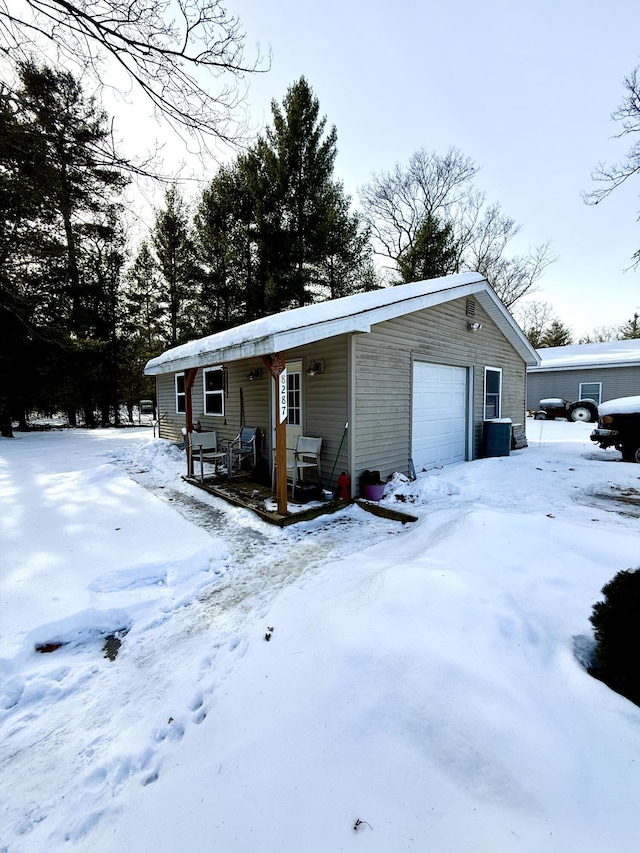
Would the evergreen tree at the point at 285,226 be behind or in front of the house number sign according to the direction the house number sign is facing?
behind

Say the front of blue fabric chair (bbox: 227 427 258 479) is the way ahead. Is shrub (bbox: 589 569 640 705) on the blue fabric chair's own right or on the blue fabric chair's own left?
on the blue fabric chair's own left

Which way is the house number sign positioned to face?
toward the camera

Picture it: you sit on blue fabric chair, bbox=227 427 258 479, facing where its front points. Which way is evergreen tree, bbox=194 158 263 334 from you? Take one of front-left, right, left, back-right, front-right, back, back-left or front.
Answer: back-right

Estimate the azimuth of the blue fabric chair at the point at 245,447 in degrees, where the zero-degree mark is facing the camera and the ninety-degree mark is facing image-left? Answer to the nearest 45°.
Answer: approximately 45°

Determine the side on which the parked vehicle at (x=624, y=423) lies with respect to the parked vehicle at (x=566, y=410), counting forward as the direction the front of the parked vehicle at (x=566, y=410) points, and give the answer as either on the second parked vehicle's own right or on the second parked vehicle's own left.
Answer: on the second parked vehicle's own left

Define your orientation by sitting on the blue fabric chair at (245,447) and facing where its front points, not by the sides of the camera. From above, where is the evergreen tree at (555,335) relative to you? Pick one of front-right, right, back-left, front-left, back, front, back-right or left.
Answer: back

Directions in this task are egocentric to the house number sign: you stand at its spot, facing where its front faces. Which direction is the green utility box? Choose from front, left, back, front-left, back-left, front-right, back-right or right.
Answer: back-left

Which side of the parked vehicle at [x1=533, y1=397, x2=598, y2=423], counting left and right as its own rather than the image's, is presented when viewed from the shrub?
left

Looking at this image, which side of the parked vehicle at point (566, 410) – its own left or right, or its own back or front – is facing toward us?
left

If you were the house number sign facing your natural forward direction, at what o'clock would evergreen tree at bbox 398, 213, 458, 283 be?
The evergreen tree is roughly at 7 o'clock from the house number sign.

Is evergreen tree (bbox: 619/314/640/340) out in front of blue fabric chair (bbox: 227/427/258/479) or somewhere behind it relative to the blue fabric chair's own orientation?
behind
